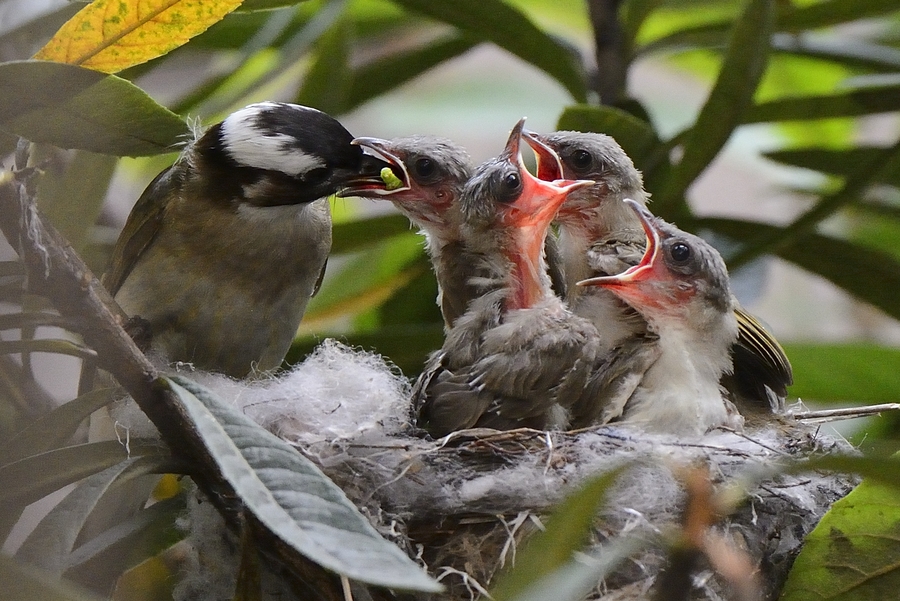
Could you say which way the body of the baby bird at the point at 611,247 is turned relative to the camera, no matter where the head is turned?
to the viewer's left

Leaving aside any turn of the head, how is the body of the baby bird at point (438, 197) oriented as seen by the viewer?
to the viewer's left

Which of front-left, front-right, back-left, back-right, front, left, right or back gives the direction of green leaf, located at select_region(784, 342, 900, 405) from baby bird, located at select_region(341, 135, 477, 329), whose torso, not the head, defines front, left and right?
back

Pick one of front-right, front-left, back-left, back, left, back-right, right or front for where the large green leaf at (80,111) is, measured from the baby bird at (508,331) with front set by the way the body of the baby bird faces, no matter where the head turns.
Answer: back-right
